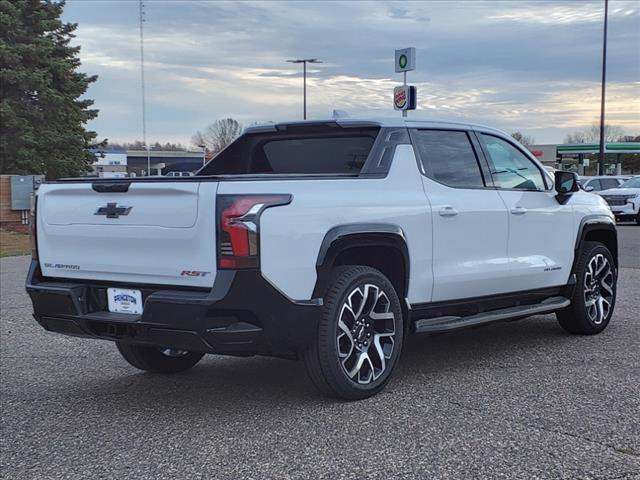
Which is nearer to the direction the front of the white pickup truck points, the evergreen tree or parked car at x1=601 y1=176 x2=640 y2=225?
the parked car

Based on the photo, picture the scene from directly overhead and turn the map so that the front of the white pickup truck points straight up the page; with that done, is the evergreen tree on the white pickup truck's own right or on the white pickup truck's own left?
on the white pickup truck's own left

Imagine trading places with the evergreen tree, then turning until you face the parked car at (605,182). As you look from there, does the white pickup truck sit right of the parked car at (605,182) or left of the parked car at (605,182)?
right

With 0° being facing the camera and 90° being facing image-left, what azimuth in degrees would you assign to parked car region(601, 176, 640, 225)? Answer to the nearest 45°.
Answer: approximately 45°

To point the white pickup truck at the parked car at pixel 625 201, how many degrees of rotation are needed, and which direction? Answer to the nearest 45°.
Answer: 0° — it already faces it

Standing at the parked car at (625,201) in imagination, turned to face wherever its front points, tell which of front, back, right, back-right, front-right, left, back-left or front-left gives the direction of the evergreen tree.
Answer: front-right

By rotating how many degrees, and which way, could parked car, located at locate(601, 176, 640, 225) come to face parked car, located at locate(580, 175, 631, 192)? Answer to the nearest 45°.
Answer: approximately 135° to its right

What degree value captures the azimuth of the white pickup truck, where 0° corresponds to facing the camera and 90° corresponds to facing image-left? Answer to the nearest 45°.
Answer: approximately 225°

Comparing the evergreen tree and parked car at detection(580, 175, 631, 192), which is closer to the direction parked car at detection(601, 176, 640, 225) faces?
the evergreen tree

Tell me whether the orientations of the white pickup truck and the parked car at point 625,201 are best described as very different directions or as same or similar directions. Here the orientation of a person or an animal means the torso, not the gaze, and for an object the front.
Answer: very different directions
